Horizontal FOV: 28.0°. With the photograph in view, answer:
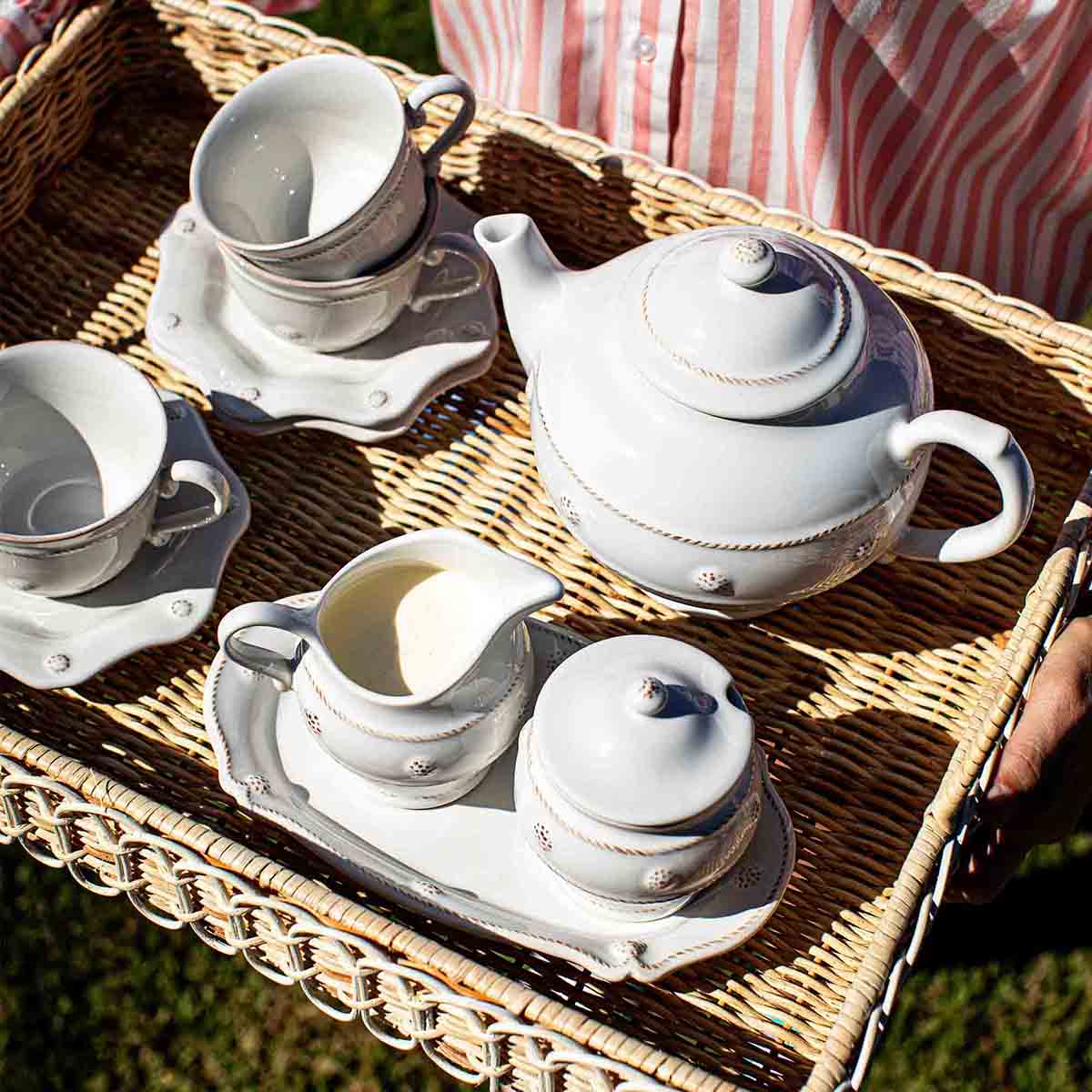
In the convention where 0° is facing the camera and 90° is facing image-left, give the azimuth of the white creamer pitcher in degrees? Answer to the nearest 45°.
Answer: approximately 270°
